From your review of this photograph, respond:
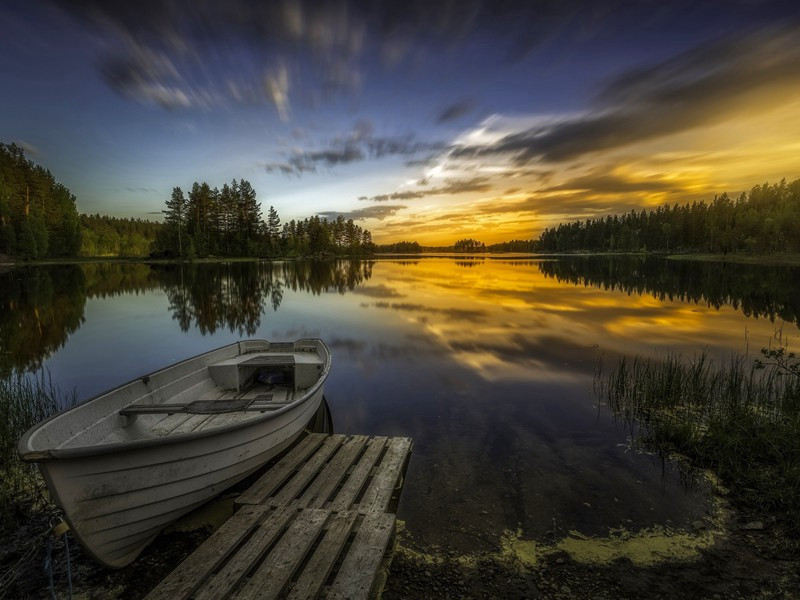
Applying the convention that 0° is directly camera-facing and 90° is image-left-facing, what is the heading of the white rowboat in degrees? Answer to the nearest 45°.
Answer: approximately 45°

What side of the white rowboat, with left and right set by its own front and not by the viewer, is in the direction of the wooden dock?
left
